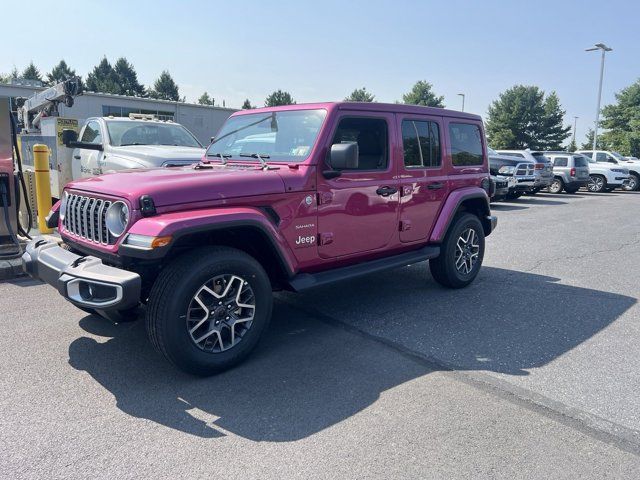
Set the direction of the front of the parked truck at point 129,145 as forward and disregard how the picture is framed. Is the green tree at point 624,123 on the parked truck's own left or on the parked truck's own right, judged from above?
on the parked truck's own left

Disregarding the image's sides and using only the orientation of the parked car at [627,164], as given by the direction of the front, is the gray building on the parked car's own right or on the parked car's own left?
on the parked car's own right

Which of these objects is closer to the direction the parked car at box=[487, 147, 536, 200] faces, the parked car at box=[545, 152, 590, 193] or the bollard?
the bollard

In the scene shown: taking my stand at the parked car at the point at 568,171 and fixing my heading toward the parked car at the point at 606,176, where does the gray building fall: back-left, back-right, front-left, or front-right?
back-left

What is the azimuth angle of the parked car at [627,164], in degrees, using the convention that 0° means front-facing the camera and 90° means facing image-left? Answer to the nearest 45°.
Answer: approximately 315°

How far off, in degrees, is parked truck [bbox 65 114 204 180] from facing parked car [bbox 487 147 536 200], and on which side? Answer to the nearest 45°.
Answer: approximately 45° to its left

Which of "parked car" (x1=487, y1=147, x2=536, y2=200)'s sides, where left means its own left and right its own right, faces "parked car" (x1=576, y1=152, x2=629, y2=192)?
left

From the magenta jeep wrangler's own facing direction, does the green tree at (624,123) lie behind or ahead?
behind

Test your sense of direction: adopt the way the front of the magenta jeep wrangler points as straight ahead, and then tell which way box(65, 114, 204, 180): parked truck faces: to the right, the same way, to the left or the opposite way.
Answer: to the left
